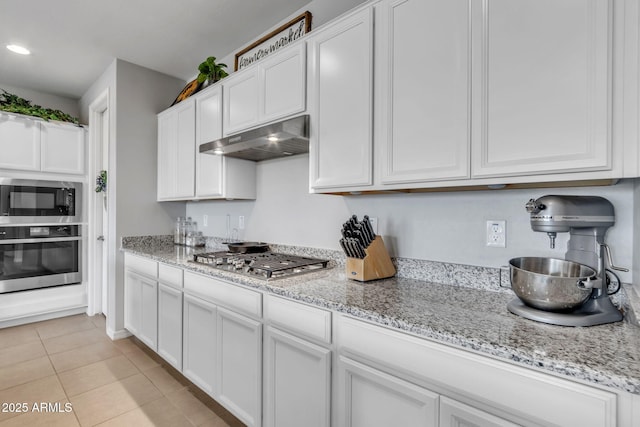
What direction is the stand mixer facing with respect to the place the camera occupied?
facing to the left of the viewer

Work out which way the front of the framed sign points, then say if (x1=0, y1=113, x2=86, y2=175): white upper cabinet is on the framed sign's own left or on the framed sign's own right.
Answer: on the framed sign's own right

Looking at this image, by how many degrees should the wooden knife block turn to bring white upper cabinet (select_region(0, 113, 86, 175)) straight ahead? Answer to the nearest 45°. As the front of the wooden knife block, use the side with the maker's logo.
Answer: approximately 45° to its right

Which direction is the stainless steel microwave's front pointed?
toward the camera

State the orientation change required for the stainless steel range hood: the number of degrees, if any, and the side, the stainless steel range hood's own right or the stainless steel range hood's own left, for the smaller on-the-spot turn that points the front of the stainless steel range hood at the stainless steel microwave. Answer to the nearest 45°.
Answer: approximately 90° to the stainless steel range hood's own right

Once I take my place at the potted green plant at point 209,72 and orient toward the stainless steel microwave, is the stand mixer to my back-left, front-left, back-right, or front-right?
back-left

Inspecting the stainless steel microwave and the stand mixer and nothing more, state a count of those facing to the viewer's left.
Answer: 1

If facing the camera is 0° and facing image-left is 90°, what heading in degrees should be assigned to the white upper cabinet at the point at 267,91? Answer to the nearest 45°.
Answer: approximately 45°

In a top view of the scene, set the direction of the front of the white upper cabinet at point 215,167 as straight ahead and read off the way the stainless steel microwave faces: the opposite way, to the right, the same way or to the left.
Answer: to the left

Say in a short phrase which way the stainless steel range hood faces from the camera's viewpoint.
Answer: facing the viewer and to the left of the viewer

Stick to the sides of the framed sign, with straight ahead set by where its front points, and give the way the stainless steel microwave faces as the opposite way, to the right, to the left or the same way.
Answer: to the left

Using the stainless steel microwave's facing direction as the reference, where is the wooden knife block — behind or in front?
in front

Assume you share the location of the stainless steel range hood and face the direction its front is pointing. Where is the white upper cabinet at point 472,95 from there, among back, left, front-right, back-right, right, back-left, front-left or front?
left

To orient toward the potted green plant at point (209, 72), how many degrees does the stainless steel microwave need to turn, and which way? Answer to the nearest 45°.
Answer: approximately 45° to its left
